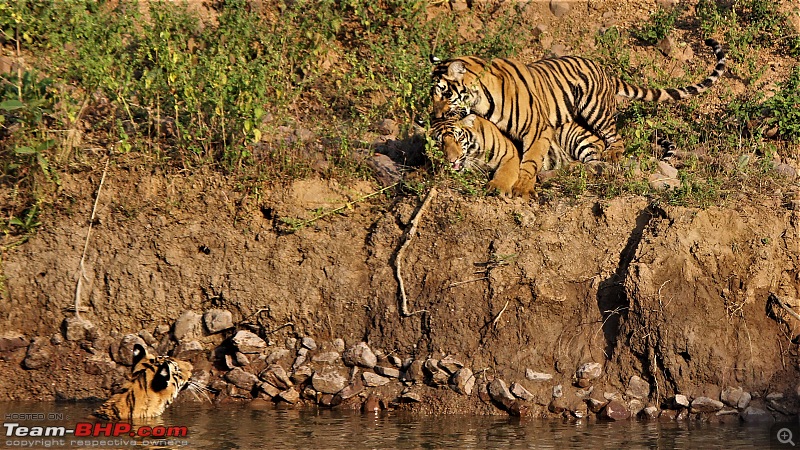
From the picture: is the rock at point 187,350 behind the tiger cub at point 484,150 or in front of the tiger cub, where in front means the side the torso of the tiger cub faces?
in front

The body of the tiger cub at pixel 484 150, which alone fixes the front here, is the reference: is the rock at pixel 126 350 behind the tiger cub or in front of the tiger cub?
in front

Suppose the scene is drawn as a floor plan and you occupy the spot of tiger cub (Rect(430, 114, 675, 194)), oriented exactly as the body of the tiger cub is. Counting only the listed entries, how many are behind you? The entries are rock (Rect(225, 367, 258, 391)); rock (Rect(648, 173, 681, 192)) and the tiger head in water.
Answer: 1

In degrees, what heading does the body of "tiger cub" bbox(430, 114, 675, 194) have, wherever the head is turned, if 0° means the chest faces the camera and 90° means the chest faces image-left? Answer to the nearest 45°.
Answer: approximately 90°

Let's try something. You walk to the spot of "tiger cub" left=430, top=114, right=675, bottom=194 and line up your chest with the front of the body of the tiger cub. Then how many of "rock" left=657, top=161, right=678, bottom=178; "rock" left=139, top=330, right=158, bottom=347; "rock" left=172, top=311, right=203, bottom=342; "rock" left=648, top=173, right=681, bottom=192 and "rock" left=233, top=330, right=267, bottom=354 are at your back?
2

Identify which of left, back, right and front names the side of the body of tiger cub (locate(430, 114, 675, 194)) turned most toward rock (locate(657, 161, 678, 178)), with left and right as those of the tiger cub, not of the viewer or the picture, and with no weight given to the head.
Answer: back

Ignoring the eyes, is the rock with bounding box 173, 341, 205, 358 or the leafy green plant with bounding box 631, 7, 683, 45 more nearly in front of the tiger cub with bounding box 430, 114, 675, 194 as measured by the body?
the rock

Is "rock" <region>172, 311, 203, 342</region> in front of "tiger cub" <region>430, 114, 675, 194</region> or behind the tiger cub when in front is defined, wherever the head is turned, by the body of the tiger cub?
in front

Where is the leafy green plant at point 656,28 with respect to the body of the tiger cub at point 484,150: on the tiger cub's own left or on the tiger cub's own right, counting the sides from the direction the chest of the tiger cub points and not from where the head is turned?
on the tiger cub's own right

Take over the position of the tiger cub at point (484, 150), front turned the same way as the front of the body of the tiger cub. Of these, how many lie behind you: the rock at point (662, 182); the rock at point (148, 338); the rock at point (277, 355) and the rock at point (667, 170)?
2

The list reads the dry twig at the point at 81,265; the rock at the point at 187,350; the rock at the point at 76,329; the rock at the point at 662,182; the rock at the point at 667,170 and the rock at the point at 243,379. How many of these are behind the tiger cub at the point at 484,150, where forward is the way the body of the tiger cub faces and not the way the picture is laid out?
2
